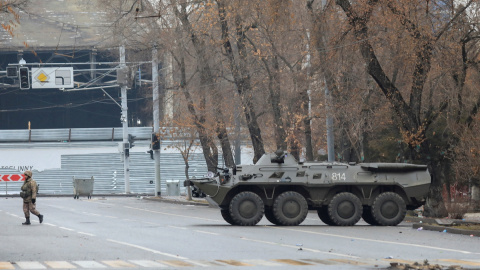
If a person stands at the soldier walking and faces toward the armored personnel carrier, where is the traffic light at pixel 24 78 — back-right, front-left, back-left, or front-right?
back-left

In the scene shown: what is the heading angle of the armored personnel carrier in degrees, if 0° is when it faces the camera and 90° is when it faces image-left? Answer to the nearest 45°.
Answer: approximately 90°

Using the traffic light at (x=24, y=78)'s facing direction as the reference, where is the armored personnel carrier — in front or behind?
in front

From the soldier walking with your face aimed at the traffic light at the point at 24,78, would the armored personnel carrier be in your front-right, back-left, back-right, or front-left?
back-right

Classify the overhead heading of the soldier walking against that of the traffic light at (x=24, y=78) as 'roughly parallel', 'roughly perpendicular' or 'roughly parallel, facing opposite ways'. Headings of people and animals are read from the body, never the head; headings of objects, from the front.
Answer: roughly perpendicular

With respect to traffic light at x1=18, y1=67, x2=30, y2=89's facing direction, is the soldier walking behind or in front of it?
in front
